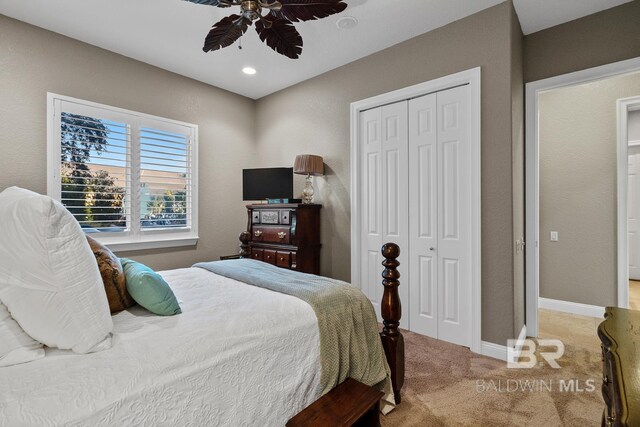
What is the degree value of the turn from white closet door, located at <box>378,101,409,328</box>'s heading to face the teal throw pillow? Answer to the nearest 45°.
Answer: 0° — it already faces it

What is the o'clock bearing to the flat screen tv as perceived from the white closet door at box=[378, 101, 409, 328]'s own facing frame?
The flat screen tv is roughly at 2 o'clock from the white closet door.

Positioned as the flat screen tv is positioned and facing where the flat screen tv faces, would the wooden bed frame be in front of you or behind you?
in front

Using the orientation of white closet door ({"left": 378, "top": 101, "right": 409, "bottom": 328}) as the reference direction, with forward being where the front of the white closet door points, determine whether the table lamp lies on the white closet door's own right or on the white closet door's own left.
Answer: on the white closet door's own right

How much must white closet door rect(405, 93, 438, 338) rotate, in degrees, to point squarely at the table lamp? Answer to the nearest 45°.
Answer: approximately 45° to its right

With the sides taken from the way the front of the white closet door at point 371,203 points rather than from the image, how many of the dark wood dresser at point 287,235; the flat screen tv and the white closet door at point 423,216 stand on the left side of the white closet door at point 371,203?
1

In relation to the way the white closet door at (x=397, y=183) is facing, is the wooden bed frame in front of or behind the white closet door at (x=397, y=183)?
in front
